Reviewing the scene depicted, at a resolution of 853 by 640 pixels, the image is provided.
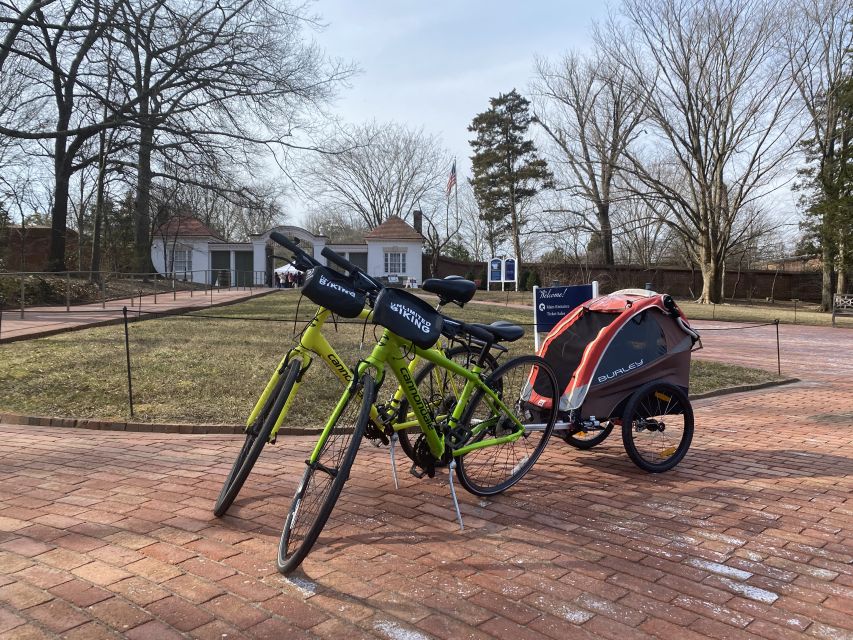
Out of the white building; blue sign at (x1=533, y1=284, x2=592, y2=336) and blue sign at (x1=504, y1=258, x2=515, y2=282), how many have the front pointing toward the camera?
3

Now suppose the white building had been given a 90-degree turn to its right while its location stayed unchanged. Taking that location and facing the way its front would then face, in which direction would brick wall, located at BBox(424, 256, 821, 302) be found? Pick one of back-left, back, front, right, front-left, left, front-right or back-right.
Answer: back

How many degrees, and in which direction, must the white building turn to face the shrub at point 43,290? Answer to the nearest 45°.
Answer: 0° — it already faces it

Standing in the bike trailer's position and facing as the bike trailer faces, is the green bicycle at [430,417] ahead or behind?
ahead

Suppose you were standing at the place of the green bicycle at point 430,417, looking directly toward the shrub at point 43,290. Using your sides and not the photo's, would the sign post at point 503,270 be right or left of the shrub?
right

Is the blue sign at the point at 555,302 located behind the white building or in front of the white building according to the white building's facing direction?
in front

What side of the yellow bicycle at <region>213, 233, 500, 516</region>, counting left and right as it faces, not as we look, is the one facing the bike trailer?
back

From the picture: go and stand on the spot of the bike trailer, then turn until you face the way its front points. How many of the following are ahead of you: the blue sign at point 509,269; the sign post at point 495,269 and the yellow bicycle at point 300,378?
1

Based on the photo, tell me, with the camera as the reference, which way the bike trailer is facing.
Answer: facing the viewer and to the left of the viewer

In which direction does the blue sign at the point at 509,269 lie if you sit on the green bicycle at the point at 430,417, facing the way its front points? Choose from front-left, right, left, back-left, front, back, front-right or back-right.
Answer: back-right

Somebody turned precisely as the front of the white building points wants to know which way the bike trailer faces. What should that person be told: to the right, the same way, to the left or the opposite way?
to the right

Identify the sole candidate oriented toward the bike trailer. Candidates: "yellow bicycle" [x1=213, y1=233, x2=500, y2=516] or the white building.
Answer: the white building

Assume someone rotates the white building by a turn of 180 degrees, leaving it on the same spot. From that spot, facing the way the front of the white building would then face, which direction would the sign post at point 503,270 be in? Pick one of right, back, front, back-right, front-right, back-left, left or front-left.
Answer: back-right

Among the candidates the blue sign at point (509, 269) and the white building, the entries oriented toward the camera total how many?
2

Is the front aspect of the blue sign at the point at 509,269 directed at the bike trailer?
yes

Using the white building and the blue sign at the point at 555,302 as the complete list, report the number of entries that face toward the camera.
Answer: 2

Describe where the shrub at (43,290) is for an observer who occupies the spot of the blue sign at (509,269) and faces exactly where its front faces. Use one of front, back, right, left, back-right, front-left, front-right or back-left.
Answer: front-right
